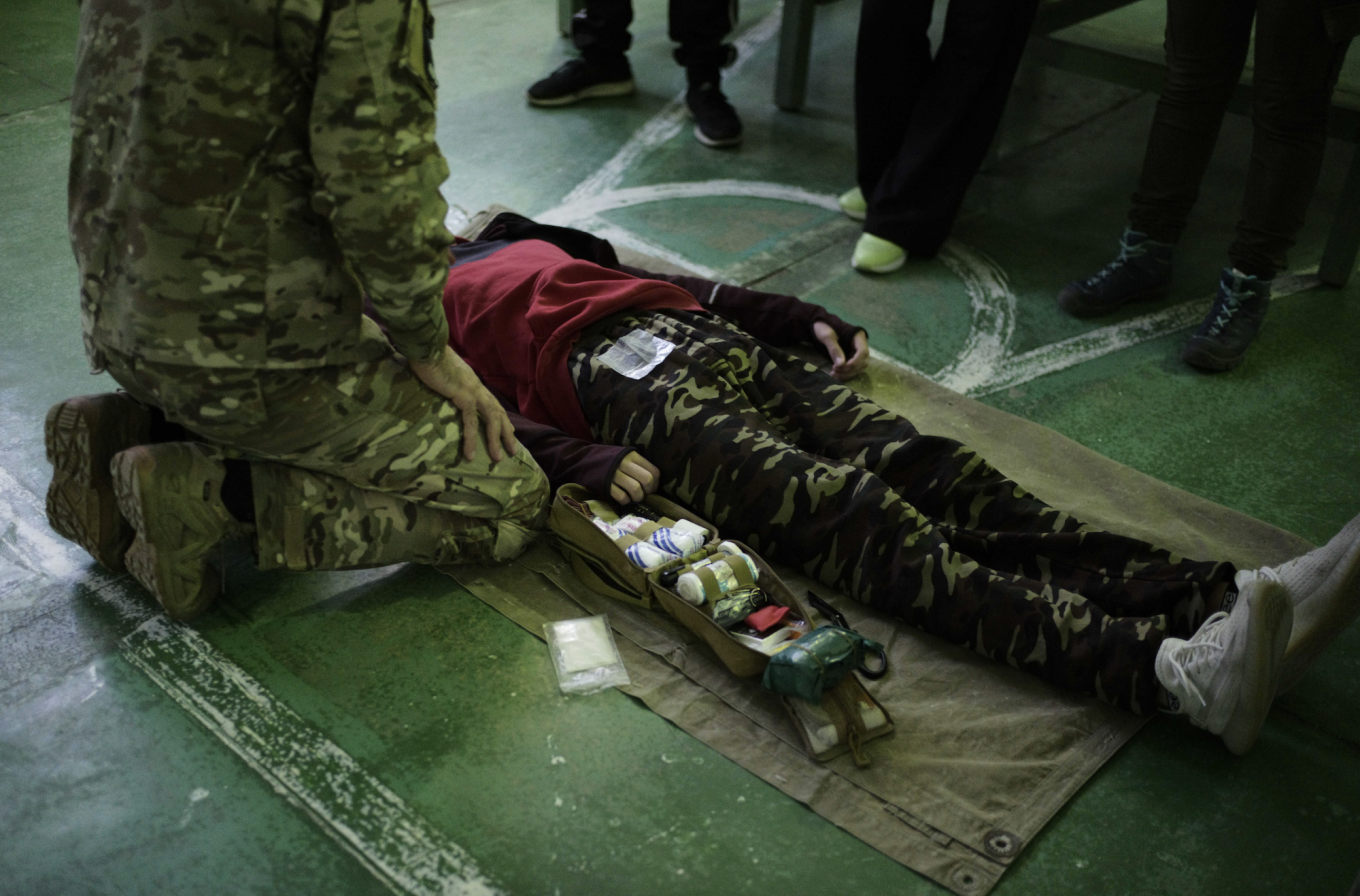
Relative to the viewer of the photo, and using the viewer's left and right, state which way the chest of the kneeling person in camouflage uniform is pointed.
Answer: facing away from the viewer and to the right of the viewer

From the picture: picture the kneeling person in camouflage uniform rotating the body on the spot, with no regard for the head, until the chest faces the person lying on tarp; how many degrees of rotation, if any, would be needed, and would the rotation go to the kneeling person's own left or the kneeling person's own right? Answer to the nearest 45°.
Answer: approximately 45° to the kneeling person's own right

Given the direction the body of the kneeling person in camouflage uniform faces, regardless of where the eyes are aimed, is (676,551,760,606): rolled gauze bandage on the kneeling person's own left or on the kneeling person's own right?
on the kneeling person's own right

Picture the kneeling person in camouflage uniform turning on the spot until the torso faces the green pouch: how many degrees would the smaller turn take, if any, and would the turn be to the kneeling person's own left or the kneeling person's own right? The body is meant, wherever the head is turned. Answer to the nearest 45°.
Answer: approximately 90° to the kneeling person's own right
